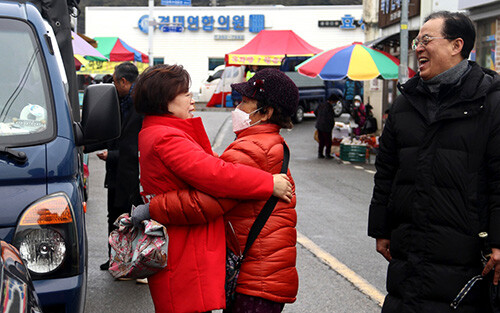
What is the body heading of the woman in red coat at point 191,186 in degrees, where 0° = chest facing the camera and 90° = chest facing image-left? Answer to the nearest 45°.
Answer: approximately 270°

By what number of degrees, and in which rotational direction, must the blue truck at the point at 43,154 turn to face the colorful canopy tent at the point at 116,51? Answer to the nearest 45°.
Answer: approximately 180°

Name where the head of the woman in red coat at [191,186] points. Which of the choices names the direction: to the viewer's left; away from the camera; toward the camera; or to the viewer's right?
to the viewer's right

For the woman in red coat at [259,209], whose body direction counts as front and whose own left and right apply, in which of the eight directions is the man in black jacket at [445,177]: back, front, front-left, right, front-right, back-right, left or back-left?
back

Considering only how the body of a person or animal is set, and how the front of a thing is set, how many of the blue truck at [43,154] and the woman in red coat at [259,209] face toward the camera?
1

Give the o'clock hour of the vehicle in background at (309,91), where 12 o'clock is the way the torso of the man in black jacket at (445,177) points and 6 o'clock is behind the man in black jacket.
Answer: The vehicle in background is roughly at 4 o'clock from the man in black jacket.

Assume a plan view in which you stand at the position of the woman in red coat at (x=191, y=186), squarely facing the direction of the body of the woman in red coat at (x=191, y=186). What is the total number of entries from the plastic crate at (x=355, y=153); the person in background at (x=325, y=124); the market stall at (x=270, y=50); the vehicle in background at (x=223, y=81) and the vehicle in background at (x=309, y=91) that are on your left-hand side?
5

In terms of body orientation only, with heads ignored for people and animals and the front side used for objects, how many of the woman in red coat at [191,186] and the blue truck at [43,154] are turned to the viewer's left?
0

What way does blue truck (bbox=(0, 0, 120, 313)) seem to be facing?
toward the camera

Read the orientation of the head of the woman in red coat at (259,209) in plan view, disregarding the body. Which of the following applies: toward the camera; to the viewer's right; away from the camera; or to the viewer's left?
to the viewer's left

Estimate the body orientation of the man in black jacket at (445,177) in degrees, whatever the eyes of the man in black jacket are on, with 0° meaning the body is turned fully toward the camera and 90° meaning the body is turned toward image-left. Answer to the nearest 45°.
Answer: approximately 45°
